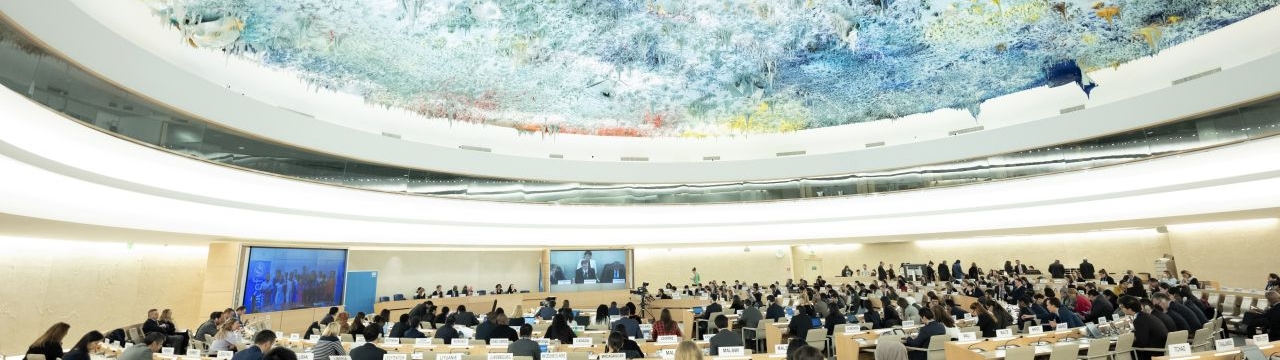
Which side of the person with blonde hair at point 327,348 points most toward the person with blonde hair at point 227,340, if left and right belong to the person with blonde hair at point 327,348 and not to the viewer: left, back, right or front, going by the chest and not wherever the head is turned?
left

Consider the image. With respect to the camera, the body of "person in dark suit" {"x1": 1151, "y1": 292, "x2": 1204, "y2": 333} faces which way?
to the viewer's left

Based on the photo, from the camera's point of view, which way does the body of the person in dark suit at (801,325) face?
away from the camera

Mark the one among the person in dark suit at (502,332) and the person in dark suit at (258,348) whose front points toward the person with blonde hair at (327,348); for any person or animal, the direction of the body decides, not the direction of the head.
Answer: the person in dark suit at (258,348)

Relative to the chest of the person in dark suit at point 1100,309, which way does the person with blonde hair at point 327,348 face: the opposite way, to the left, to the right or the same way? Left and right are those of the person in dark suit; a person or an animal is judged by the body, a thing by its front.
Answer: to the right

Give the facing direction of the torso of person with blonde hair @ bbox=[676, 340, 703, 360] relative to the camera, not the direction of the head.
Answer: away from the camera

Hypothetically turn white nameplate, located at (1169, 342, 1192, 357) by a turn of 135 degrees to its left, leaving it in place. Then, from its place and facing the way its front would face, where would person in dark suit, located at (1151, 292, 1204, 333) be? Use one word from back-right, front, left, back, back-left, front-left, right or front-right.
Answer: front-left

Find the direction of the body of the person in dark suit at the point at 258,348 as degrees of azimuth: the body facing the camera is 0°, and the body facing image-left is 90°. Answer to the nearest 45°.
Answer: approximately 225°

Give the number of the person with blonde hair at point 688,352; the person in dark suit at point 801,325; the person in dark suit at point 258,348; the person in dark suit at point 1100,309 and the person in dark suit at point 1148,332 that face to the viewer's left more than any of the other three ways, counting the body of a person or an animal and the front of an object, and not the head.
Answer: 2

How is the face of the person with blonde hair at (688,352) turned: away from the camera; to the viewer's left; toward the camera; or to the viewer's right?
away from the camera

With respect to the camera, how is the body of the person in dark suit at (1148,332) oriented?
to the viewer's left

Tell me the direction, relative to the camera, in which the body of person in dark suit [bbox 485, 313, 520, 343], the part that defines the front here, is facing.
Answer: away from the camera

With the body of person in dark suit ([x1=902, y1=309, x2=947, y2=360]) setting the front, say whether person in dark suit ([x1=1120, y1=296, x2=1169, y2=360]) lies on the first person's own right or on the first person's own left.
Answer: on the first person's own right
